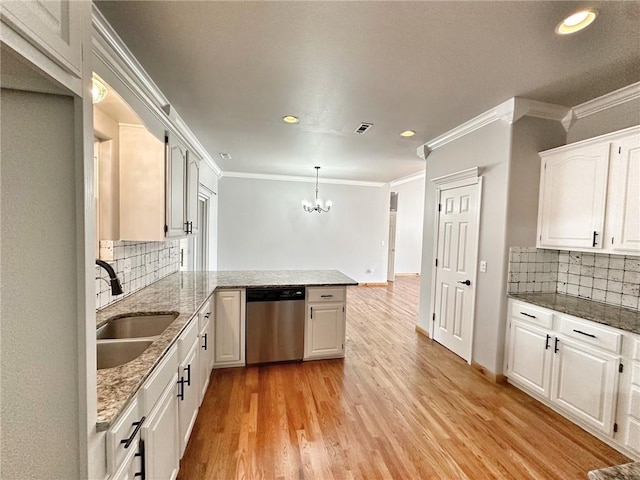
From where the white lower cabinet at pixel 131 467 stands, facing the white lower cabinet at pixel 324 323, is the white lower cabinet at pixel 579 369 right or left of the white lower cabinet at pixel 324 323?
right

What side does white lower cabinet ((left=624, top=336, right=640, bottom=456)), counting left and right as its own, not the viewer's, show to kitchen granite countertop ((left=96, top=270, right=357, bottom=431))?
front

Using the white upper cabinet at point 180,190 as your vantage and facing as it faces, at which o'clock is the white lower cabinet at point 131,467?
The white lower cabinet is roughly at 3 o'clock from the white upper cabinet.

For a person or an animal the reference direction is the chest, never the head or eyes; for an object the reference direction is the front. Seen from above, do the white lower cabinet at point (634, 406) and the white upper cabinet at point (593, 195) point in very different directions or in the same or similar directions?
same or similar directions

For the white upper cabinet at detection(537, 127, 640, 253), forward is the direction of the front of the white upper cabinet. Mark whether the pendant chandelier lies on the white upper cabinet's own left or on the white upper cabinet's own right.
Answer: on the white upper cabinet's own right

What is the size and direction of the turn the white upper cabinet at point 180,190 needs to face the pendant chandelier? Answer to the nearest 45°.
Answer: approximately 45° to its left

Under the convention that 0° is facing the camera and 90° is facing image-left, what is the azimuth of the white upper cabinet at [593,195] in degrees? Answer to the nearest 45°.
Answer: approximately 45°

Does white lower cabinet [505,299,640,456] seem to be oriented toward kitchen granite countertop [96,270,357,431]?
yes

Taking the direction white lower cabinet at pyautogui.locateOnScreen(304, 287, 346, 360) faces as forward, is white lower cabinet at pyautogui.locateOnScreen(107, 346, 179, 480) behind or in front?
in front

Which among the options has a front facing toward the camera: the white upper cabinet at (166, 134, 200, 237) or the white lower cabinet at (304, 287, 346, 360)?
the white lower cabinet

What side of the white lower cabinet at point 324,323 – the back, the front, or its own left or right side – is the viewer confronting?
front

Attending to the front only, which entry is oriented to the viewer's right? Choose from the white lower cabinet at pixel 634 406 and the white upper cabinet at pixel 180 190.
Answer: the white upper cabinet

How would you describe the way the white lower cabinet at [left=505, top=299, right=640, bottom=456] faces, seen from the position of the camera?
facing the viewer and to the left of the viewer

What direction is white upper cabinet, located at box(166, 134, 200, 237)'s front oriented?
to the viewer's right
